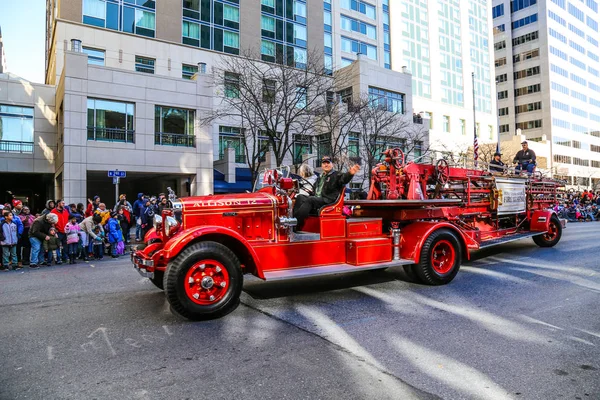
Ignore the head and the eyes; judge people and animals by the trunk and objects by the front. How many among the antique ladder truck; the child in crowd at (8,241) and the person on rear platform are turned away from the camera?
0

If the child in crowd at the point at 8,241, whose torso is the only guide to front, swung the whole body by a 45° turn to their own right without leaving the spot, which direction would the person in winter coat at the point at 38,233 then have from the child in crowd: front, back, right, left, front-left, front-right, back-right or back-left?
left

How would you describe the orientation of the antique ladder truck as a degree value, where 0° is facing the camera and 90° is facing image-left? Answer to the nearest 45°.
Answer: approximately 45°

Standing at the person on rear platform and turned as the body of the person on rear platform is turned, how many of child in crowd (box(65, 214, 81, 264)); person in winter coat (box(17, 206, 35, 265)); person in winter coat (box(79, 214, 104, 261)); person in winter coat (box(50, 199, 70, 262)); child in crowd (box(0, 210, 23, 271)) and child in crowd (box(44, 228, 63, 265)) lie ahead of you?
6

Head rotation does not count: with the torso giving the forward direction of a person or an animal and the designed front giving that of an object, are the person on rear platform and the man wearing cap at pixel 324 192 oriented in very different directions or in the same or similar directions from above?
same or similar directions

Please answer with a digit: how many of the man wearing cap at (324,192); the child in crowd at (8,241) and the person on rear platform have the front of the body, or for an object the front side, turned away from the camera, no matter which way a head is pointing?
0

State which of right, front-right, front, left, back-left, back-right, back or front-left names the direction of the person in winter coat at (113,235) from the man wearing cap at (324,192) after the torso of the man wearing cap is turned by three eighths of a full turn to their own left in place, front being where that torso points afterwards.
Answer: back-left

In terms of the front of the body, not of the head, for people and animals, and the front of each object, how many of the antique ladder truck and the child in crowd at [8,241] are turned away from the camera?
0

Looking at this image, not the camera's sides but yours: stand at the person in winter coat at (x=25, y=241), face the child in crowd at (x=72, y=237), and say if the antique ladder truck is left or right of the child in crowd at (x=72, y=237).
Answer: right

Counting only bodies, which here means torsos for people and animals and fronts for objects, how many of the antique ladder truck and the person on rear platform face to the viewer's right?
0

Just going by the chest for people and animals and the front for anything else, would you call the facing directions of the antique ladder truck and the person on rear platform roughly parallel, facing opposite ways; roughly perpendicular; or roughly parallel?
roughly parallel

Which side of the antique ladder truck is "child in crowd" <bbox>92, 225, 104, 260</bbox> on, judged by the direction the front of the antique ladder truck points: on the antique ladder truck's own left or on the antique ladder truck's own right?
on the antique ladder truck's own right

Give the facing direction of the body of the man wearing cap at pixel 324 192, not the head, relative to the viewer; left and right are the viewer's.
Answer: facing the viewer and to the left of the viewer

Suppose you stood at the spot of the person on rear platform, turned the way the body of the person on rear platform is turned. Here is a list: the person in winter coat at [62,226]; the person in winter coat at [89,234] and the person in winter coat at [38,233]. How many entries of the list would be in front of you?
3

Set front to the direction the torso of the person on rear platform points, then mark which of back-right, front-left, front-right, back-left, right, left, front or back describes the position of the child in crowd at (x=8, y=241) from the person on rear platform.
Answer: front

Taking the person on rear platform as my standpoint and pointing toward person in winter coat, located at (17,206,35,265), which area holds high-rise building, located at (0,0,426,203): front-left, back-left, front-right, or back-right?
front-right
